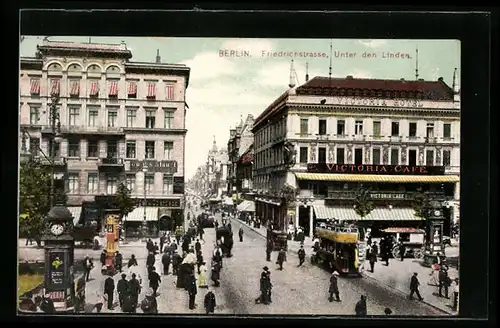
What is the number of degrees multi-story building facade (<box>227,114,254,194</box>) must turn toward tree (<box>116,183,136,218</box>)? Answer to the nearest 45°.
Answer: approximately 90° to its left

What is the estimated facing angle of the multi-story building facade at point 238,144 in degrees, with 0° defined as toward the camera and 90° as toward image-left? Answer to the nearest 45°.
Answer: approximately 90°

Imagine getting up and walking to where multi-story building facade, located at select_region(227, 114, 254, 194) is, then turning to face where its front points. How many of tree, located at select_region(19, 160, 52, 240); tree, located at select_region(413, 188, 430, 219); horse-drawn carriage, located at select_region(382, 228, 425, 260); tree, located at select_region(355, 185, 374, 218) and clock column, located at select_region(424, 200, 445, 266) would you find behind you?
4

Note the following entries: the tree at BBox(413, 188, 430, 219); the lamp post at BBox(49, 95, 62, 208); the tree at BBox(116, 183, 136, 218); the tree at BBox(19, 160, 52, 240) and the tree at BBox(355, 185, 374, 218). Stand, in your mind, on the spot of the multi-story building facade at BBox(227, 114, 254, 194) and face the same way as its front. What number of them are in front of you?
3

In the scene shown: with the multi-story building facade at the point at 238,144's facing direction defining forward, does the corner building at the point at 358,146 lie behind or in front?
behind

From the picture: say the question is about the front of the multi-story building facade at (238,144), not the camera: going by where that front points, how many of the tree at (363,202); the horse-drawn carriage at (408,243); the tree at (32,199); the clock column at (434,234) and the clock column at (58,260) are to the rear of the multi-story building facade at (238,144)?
0

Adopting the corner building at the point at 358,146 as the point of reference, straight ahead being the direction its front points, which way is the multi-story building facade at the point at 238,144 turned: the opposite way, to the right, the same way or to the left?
to the right

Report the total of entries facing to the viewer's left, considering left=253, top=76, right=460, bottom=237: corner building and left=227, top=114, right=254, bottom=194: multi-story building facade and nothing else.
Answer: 1

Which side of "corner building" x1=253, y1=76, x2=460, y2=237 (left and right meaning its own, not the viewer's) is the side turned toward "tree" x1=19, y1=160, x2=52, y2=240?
right
